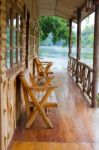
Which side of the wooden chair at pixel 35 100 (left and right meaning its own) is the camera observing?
right

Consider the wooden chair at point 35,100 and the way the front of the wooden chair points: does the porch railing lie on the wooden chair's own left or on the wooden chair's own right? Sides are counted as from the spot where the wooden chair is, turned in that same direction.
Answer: on the wooden chair's own left

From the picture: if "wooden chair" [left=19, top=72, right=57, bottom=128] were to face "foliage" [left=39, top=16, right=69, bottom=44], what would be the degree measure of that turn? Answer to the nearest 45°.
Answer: approximately 90° to its left
